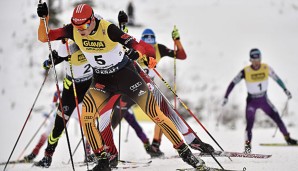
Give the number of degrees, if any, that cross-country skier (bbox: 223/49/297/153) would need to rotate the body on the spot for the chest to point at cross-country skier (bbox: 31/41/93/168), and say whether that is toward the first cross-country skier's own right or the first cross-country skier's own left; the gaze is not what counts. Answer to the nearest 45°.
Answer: approximately 45° to the first cross-country skier's own right

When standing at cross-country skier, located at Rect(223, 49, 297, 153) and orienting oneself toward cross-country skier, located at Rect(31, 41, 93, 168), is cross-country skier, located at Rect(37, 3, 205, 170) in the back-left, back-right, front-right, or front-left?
front-left

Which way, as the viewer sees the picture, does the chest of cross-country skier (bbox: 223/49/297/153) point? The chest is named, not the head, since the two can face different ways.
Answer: toward the camera

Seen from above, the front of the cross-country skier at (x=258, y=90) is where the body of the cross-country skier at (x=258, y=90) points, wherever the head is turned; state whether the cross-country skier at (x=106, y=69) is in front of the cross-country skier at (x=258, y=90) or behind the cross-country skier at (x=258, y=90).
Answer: in front
